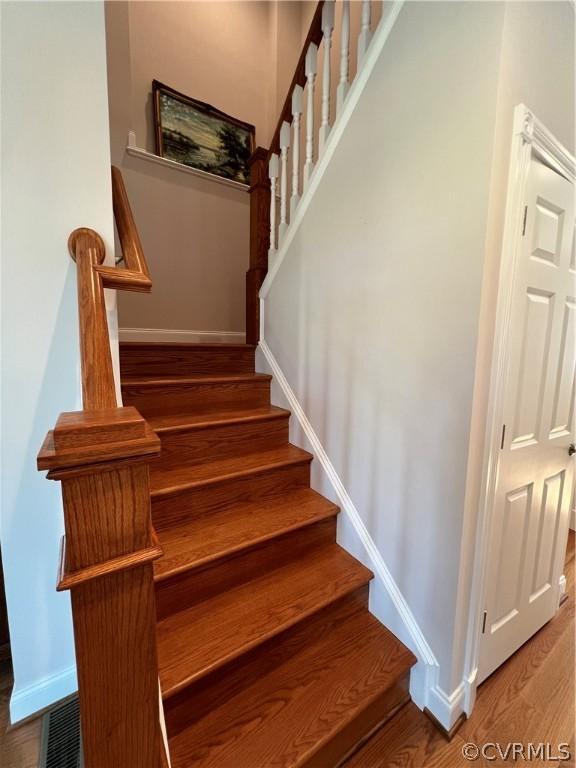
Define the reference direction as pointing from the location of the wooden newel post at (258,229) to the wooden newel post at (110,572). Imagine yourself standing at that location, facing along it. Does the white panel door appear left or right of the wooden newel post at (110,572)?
left

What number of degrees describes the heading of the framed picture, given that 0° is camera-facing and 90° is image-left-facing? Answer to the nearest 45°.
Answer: approximately 315°

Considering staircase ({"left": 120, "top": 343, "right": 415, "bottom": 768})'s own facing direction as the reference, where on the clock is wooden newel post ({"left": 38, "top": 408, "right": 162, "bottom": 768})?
The wooden newel post is roughly at 2 o'clock from the staircase.

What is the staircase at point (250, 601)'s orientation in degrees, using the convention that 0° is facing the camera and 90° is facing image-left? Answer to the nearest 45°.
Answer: approximately 315°
